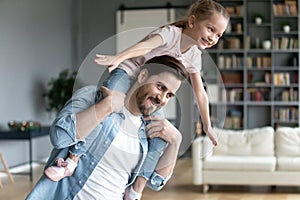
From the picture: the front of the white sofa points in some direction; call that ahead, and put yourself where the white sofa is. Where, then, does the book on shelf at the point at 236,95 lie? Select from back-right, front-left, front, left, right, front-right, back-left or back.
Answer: back

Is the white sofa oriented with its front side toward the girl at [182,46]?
yes

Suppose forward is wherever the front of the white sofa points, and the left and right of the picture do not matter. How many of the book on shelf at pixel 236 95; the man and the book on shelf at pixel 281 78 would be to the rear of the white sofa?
2

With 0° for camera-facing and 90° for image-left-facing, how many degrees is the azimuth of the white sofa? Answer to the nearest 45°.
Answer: approximately 0°

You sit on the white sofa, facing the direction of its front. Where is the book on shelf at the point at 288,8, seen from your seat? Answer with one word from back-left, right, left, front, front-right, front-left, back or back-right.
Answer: back

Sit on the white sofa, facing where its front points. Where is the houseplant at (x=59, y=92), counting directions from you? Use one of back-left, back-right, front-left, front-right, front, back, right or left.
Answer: back-right

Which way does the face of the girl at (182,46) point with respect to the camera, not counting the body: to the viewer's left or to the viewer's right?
to the viewer's right

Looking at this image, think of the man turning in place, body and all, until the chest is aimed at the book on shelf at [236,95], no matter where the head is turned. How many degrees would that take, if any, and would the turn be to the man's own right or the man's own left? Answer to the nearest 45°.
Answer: approximately 135° to the man's own left

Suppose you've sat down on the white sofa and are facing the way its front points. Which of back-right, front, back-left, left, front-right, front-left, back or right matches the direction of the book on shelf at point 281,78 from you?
back

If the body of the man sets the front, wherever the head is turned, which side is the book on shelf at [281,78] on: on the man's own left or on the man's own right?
on the man's own left

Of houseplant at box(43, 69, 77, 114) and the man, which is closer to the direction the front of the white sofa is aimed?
the man
